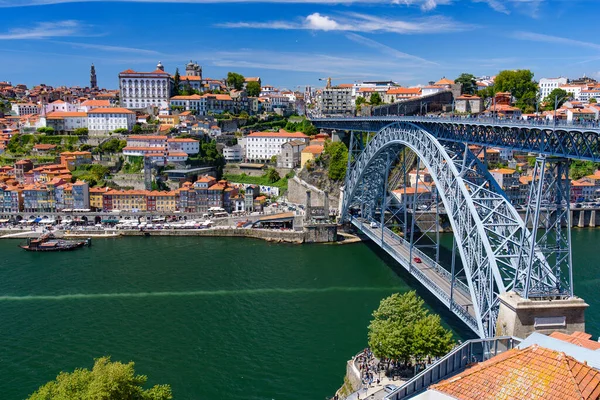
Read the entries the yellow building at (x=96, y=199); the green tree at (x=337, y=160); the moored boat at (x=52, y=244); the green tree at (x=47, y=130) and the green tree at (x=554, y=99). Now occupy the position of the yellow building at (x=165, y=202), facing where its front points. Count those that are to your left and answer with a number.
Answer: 2

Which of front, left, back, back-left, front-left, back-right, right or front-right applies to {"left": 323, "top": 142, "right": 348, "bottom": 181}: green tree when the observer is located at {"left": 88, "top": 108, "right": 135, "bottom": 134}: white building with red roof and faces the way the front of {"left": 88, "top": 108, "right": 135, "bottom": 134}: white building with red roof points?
front-left

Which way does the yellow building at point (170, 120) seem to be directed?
toward the camera

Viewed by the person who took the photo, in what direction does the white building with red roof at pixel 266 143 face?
facing the viewer

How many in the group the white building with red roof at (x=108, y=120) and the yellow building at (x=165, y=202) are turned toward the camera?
2

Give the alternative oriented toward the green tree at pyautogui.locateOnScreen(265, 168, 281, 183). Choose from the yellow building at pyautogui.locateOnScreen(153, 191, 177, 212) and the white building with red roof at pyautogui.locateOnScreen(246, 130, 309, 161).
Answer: the white building with red roof

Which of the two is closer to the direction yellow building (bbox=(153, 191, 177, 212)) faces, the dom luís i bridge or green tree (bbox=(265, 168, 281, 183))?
the dom luís i bridge

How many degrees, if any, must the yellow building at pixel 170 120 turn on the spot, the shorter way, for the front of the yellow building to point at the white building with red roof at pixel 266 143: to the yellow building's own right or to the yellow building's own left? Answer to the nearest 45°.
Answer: approximately 45° to the yellow building's own left

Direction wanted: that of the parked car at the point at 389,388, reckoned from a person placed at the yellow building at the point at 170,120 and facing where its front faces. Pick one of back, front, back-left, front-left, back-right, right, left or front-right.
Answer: front

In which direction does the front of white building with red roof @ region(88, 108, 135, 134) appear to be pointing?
toward the camera

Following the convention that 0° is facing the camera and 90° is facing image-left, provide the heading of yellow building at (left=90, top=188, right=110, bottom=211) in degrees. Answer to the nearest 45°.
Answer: approximately 0°

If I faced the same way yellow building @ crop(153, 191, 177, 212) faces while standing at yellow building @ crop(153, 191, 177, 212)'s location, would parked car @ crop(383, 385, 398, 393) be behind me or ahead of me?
ahead

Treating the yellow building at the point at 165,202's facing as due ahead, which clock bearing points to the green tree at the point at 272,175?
The green tree is roughly at 8 o'clock from the yellow building.

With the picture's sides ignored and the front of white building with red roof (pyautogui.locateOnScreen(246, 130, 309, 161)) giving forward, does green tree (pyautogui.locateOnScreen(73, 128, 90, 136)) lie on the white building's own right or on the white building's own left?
on the white building's own right

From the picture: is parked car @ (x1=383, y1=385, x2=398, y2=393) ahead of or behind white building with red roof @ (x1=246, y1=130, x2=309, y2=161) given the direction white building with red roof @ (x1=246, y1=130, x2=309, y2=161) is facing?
ahead

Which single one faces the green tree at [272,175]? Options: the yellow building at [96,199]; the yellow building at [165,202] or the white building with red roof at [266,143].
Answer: the white building with red roof

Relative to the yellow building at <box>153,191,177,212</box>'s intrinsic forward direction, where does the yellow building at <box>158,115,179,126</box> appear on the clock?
the yellow building at <box>158,115,179,126</box> is roughly at 6 o'clock from the yellow building at <box>153,191,177,212</box>.
